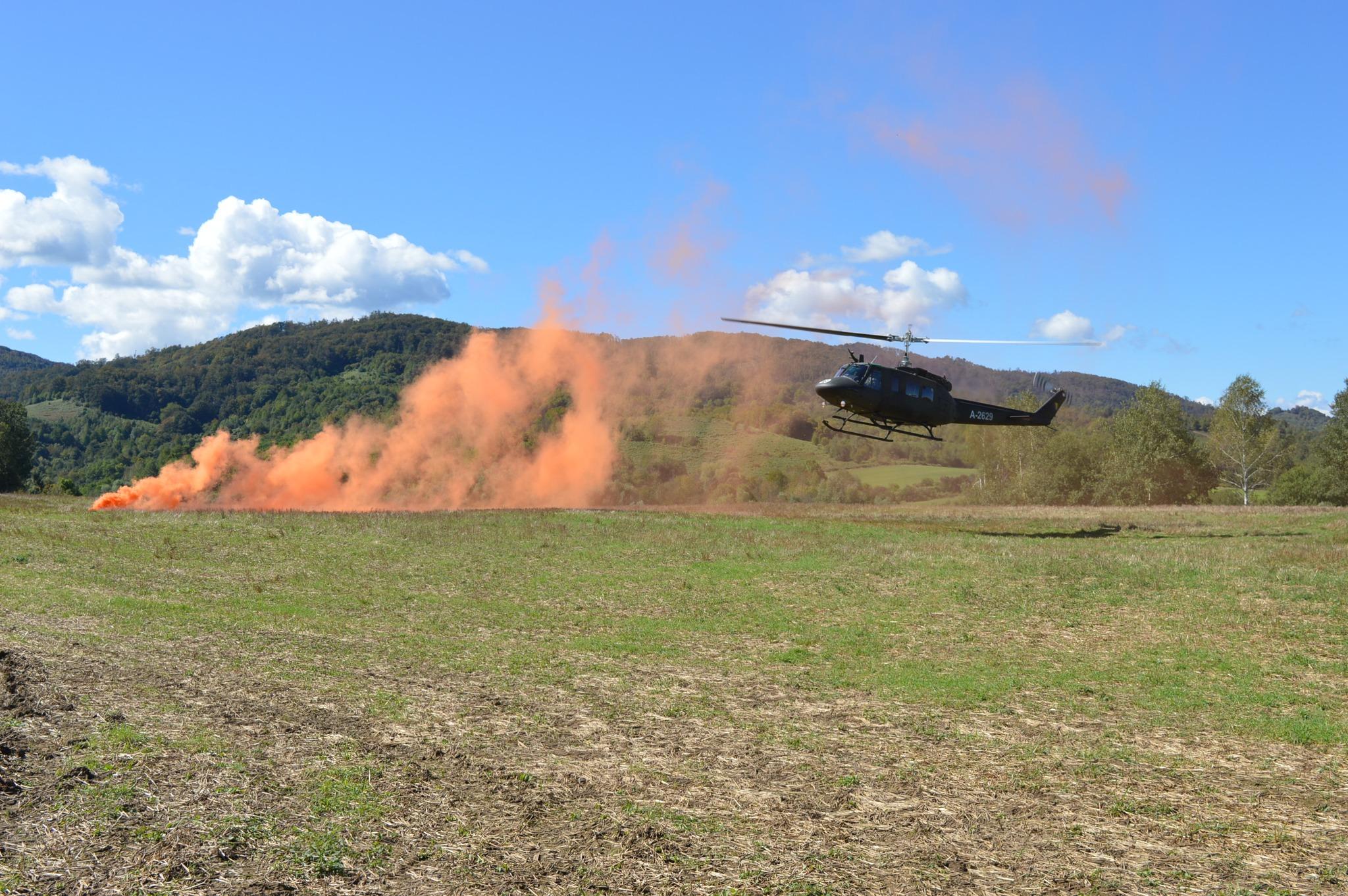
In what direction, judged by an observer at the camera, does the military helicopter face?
facing the viewer and to the left of the viewer
